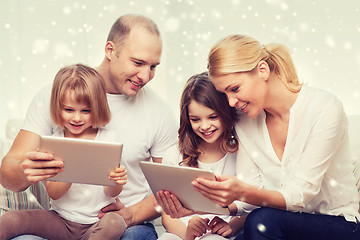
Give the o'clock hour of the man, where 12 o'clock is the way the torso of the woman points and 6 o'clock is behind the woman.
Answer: The man is roughly at 2 o'clock from the woman.

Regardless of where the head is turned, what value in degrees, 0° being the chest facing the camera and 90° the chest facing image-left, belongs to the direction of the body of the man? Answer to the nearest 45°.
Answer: approximately 0°

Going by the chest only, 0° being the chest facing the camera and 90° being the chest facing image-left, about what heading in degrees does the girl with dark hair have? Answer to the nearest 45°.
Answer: approximately 0°

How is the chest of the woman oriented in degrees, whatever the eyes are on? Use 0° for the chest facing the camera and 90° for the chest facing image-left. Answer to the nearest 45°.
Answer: approximately 45°

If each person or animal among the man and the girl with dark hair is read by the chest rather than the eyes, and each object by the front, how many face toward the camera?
2
